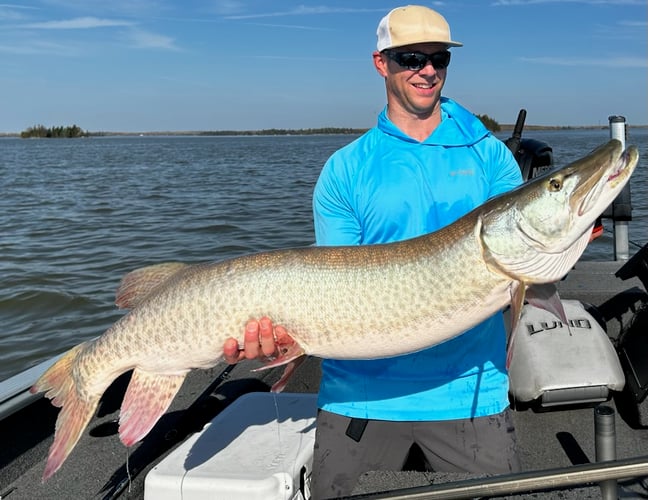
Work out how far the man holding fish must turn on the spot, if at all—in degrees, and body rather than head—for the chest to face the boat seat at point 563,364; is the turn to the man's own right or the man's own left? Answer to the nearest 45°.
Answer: approximately 135° to the man's own left

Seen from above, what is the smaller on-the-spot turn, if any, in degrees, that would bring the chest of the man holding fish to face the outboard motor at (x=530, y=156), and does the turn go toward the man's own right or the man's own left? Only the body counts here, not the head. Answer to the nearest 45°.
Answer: approximately 180°

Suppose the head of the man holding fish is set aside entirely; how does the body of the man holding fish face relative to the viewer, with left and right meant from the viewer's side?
facing the viewer
